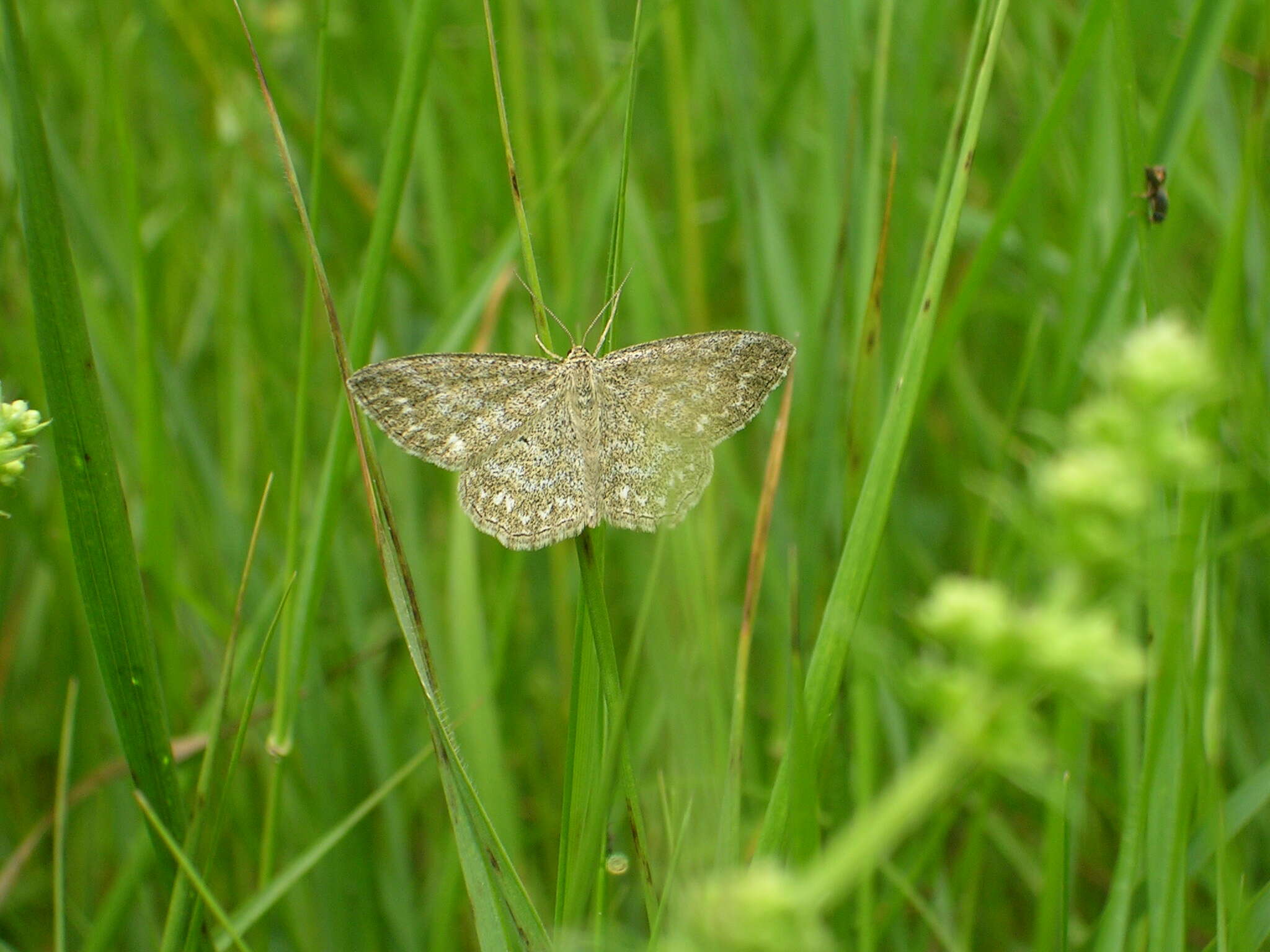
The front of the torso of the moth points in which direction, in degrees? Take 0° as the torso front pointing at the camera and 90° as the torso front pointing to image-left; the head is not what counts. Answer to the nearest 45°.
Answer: approximately 180°

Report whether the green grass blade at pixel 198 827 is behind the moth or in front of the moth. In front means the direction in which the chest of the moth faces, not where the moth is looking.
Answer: behind

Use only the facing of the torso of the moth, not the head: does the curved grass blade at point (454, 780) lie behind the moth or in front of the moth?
behind

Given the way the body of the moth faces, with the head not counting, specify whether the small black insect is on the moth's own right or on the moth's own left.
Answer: on the moth's own right

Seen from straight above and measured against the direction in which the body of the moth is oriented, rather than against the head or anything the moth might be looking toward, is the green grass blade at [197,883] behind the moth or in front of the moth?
behind

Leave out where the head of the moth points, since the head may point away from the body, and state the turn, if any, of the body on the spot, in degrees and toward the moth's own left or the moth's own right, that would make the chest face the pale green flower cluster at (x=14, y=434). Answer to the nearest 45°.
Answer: approximately 135° to the moth's own left
